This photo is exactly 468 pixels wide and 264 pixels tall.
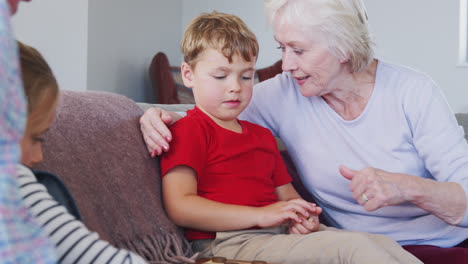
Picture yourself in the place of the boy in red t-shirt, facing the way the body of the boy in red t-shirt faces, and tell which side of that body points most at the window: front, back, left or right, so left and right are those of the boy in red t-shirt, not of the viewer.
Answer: left

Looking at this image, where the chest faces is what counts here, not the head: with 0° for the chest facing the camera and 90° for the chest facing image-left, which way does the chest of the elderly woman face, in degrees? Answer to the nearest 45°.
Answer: approximately 45°

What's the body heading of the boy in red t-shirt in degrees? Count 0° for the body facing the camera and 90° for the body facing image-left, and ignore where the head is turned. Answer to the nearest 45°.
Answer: approximately 315°

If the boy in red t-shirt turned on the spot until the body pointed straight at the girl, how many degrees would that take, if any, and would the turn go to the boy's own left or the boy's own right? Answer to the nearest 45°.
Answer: approximately 45° to the boy's own right

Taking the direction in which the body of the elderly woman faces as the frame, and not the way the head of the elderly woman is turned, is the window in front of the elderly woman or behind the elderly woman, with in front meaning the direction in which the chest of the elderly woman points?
behind

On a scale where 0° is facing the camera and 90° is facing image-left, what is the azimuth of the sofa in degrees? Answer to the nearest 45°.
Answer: approximately 0°
